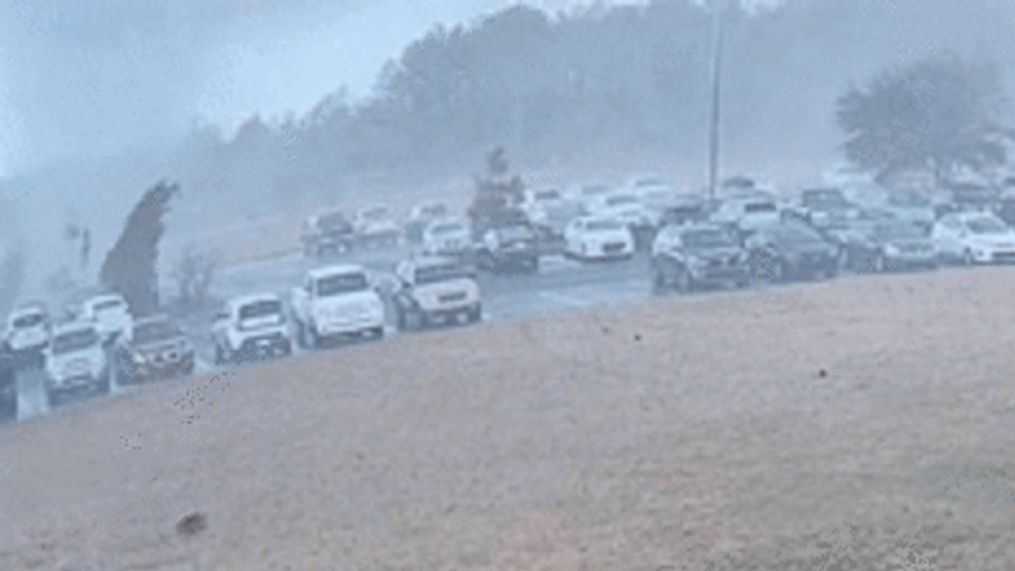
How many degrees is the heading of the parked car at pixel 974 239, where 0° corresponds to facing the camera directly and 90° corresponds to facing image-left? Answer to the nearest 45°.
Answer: approximately 315°

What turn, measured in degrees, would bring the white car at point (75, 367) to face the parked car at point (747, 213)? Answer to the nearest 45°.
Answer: approximately 90° to its left

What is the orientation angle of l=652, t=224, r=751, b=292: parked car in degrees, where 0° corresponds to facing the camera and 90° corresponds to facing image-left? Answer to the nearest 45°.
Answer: approximately 315°

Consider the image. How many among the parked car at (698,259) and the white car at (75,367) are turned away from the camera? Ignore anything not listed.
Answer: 0

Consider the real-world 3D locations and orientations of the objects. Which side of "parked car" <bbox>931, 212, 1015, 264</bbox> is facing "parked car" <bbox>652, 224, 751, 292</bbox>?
right

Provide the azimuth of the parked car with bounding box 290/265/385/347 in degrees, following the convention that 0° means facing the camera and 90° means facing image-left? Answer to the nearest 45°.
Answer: approximately 315°
